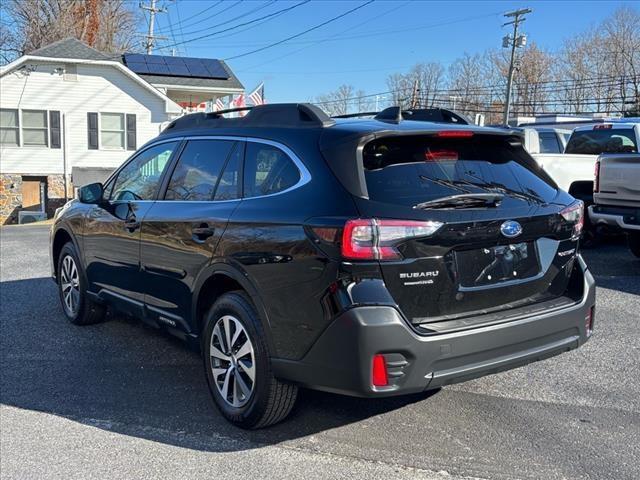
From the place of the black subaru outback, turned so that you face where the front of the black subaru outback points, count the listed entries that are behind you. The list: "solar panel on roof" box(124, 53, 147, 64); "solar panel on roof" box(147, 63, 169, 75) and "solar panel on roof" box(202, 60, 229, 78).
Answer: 0

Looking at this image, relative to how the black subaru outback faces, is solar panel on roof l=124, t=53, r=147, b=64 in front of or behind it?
in front

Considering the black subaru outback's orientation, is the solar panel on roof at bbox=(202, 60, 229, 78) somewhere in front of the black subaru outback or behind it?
in front

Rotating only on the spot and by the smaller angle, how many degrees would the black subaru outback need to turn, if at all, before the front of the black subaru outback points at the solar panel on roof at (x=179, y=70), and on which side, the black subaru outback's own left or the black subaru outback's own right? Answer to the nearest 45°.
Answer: approximately 45° to the black subaru outback's own right

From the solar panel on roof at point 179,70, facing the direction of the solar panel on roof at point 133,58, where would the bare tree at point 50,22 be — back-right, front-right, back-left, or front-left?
front-right

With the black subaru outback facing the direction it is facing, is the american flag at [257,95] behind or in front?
in front

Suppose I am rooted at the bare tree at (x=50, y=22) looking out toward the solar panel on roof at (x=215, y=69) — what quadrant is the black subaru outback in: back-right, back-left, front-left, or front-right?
front-right

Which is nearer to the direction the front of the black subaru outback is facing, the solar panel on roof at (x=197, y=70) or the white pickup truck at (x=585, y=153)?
the solar panel on roof

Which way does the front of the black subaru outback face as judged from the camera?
facing away from the viewer and to the left of the viewer

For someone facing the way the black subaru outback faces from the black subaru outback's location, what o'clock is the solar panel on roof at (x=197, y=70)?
The solar panel on roof is roughly at 1 o'clock from the black subaru outback.

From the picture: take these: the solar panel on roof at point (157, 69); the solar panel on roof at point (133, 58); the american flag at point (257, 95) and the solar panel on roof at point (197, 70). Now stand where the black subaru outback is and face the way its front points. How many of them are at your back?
0

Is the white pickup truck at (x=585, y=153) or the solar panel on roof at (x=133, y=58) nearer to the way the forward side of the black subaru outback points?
the solar panel on roof

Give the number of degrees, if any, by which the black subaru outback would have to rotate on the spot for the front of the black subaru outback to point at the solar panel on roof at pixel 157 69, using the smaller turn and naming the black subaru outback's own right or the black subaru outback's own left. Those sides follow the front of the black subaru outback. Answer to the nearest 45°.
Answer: approximately 45° to the black subaru outback's own right

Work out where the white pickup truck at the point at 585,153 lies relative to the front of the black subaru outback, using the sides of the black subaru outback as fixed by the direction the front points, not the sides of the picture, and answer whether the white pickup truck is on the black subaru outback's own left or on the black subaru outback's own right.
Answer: on the black subaru outback's own right

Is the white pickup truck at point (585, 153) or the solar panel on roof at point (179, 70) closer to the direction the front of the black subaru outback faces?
the solar panel on roof

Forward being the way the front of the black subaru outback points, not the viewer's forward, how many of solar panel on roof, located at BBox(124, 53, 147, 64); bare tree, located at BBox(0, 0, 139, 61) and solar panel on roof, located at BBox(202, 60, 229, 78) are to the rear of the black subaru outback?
0

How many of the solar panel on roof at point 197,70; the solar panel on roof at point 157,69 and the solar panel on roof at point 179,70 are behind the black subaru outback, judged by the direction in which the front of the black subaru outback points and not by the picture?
0
